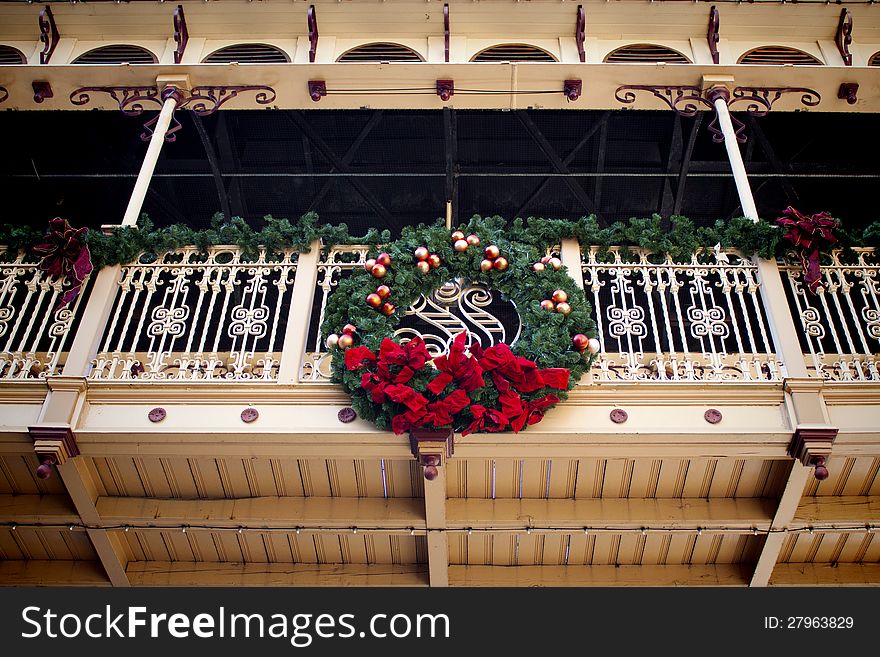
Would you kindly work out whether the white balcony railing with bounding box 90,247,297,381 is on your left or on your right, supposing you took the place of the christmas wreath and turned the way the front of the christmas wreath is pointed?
on your right

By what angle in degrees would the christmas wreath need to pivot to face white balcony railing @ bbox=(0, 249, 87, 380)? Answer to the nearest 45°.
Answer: approximately 90° to its right

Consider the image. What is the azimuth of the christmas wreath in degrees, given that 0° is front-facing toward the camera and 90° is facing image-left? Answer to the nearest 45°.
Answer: approximately 0°
